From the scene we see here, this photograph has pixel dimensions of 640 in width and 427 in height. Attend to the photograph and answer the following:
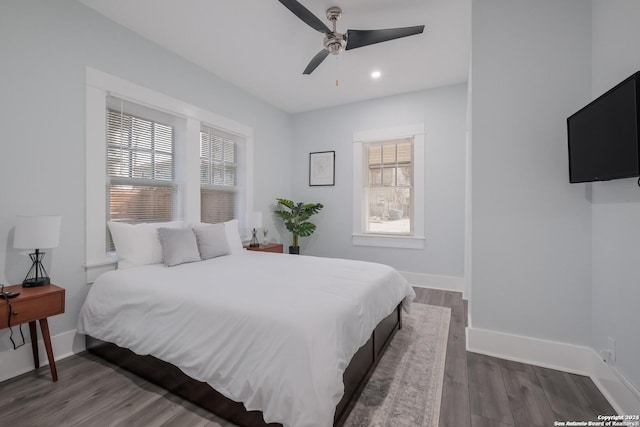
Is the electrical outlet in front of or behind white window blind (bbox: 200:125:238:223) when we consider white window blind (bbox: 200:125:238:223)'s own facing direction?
in front

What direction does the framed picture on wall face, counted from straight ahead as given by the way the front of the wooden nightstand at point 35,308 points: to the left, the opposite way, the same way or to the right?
to the right

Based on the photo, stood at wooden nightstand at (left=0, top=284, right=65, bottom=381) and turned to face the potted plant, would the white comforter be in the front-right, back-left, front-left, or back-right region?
front-right

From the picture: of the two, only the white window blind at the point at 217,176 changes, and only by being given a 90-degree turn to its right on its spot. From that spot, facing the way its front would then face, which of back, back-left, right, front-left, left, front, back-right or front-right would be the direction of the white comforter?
front-left

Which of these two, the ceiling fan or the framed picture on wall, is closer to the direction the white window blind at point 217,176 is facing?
the ceiling fan

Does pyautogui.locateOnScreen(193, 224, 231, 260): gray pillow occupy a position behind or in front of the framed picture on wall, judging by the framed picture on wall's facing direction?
in front

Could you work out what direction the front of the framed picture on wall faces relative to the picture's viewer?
facing the viewer

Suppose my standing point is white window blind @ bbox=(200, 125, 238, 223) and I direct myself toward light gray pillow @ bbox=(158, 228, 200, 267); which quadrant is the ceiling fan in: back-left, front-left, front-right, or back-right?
front-left

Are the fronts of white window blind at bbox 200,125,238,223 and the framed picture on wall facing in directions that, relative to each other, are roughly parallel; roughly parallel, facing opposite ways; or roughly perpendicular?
roughly perpendicular

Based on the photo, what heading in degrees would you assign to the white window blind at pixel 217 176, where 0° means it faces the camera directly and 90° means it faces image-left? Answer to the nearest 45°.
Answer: approximately 315°

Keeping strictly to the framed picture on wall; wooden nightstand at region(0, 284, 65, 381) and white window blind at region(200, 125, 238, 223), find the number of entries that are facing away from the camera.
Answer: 0

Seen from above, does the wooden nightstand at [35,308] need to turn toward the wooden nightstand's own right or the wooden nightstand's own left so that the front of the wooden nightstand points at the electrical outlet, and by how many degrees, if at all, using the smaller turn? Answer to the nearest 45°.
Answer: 0° — it already faces it

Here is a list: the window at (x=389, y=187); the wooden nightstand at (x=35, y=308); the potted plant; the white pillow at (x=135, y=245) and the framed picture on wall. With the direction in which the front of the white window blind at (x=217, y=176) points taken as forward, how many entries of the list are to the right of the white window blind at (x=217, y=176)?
2

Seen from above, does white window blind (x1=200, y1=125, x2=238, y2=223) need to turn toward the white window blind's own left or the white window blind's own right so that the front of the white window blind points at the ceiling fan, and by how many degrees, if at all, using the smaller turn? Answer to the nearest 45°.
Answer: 0° — it already faces it

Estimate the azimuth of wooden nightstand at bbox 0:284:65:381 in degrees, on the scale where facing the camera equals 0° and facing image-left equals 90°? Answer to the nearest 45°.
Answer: approximately 315°

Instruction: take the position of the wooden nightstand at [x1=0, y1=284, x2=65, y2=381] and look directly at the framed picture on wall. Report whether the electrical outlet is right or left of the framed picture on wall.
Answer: right

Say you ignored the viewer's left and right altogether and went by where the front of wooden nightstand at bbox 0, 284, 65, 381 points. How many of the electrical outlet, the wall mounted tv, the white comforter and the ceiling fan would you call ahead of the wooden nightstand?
4

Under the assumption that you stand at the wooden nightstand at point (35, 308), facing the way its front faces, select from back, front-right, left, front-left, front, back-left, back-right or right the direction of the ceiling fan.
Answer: front
